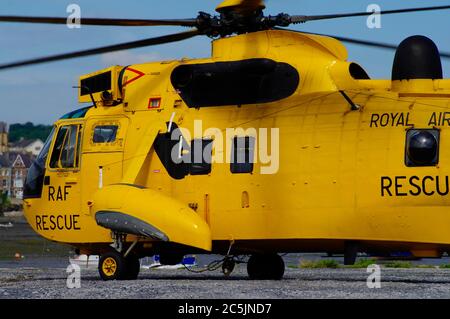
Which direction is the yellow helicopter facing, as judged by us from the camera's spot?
facing to the left of the viewer
